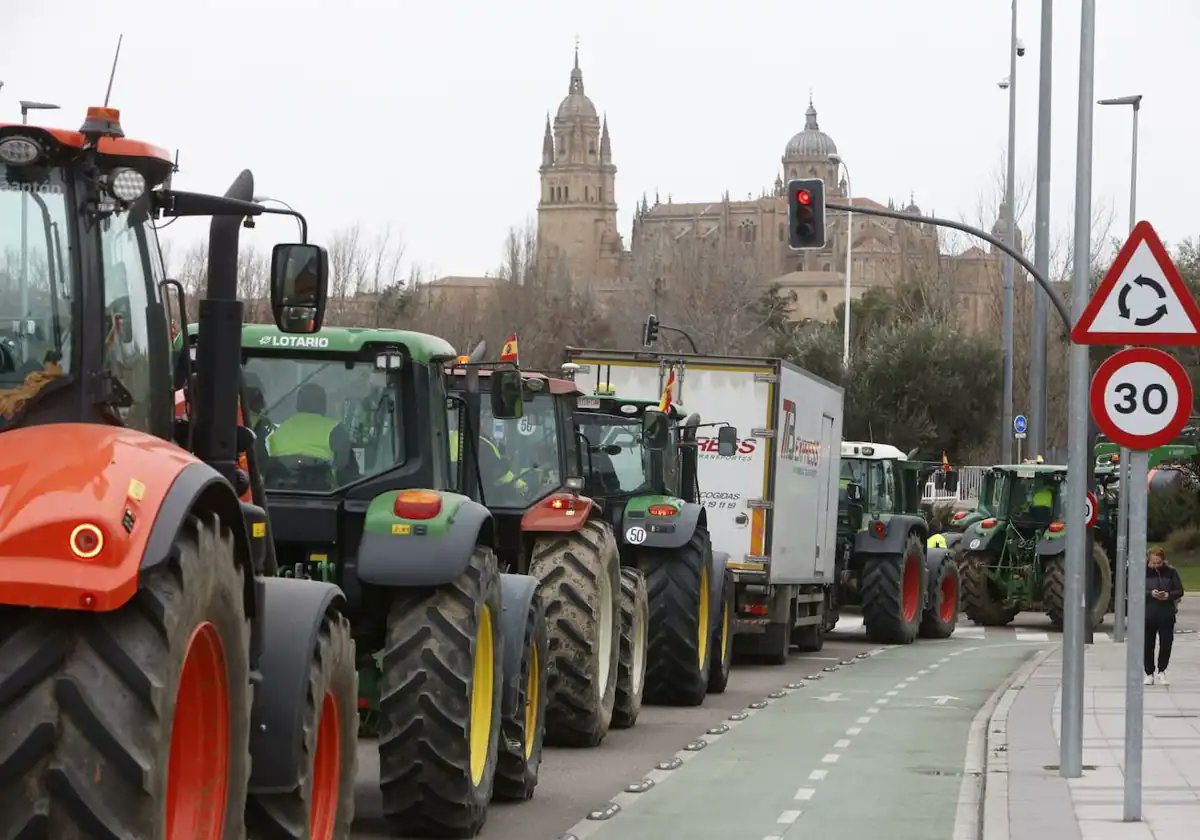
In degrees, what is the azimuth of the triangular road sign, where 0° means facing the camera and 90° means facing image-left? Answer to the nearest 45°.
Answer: approximately 0°

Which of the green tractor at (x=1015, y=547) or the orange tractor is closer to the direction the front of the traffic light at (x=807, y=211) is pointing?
the orange tractor

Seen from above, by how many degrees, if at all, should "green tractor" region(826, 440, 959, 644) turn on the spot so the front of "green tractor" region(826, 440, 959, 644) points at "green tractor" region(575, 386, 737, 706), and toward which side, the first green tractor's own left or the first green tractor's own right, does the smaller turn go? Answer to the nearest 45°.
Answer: approximately 135° to the first green tractor's own right

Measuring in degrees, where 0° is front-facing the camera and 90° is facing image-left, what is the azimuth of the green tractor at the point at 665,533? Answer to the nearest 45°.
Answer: approximately 225°

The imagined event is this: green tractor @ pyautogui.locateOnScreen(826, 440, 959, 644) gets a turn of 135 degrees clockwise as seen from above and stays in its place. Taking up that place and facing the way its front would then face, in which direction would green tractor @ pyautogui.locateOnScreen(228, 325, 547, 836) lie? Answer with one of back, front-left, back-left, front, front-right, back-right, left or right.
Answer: front

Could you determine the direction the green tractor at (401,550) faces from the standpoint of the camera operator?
facing away from the viewer and to the right of the viewer

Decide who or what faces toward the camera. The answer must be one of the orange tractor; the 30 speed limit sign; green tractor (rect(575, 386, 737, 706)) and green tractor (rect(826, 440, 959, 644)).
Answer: the 30 speed limit sign

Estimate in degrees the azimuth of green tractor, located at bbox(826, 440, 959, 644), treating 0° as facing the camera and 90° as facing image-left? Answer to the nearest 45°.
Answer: approximately 225°

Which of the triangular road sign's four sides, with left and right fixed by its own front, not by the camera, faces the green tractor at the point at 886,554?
back

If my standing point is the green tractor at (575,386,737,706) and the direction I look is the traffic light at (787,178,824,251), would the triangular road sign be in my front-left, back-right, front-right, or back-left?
back-right
